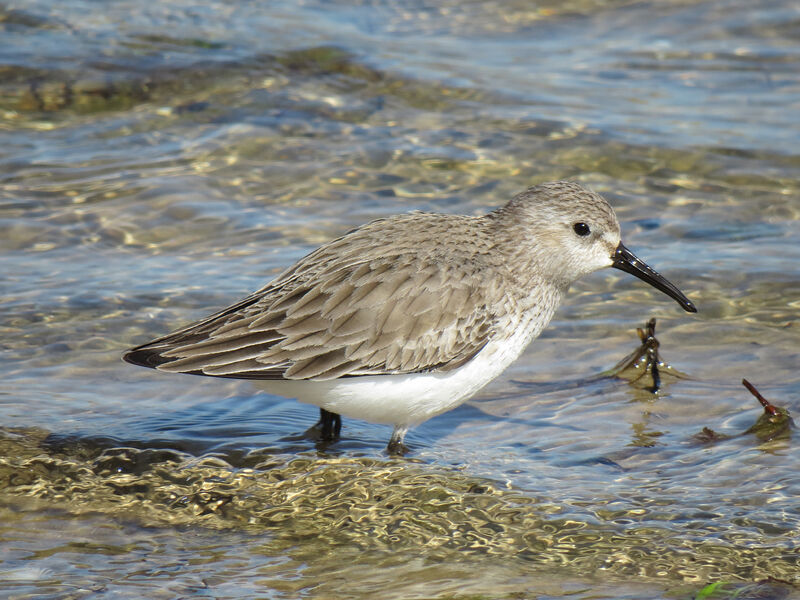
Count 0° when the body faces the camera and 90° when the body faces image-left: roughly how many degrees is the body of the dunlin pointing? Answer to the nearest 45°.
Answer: approximately 270°
